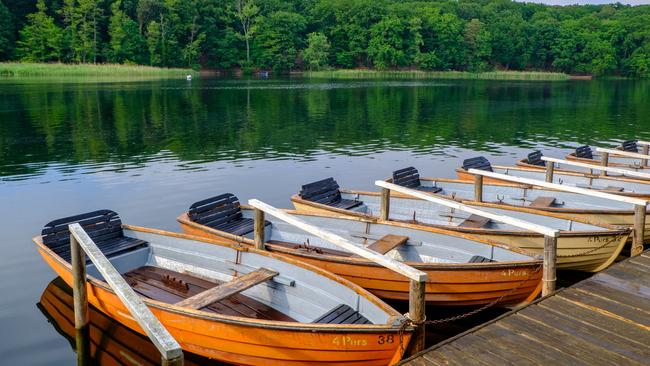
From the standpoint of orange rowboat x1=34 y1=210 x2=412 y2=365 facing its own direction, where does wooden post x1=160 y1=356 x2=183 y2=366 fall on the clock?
The wooden post is roughly at 2 o'clock from the orange rowboat.

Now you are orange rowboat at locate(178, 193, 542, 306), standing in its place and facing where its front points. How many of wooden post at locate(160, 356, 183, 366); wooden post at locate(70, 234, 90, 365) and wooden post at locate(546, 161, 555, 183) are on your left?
1

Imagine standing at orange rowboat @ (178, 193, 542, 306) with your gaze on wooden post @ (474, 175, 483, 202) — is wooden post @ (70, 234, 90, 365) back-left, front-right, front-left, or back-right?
back-left

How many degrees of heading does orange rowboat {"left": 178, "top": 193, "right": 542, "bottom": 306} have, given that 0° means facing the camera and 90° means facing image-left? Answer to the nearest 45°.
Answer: approximately 315°

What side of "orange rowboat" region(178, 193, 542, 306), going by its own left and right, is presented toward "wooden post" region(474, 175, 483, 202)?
left

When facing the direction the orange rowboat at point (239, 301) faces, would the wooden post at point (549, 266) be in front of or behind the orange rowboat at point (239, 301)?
in front

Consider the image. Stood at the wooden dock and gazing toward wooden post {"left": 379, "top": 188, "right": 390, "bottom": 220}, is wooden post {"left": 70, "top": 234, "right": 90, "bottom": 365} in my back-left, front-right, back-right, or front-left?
front-left

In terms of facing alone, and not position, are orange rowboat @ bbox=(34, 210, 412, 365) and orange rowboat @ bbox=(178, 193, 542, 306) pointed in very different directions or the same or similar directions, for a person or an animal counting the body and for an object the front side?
same or similar directions
